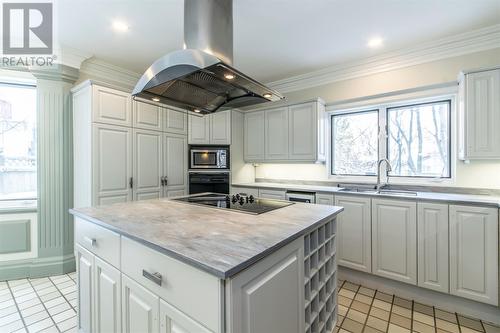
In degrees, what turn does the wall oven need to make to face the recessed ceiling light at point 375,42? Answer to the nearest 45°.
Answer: approximately 45° to its left

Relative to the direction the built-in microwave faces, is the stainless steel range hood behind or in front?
in front

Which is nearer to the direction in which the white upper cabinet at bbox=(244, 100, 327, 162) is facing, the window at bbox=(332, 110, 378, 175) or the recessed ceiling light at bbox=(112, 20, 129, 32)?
the recessed ceiling light

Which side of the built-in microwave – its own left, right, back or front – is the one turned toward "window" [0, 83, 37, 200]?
right

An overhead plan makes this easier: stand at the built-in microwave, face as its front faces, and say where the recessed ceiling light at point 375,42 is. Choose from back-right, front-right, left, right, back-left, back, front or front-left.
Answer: front-left

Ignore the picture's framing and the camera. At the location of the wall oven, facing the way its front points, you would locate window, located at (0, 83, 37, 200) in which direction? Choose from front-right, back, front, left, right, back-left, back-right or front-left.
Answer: right

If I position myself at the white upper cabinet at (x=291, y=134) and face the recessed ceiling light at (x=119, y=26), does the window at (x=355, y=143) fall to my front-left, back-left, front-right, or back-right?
back-left

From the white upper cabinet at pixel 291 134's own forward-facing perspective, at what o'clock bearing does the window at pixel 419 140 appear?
The window is roughly at 8 o'clock from the white upper cabinet.

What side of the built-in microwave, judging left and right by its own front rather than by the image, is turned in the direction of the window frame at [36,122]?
right

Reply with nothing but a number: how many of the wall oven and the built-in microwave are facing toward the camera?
2

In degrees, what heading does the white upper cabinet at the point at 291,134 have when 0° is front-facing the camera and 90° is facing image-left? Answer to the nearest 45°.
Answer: approximately 45°

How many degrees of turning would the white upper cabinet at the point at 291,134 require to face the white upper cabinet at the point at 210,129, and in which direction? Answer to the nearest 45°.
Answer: approximately 45° to its right
